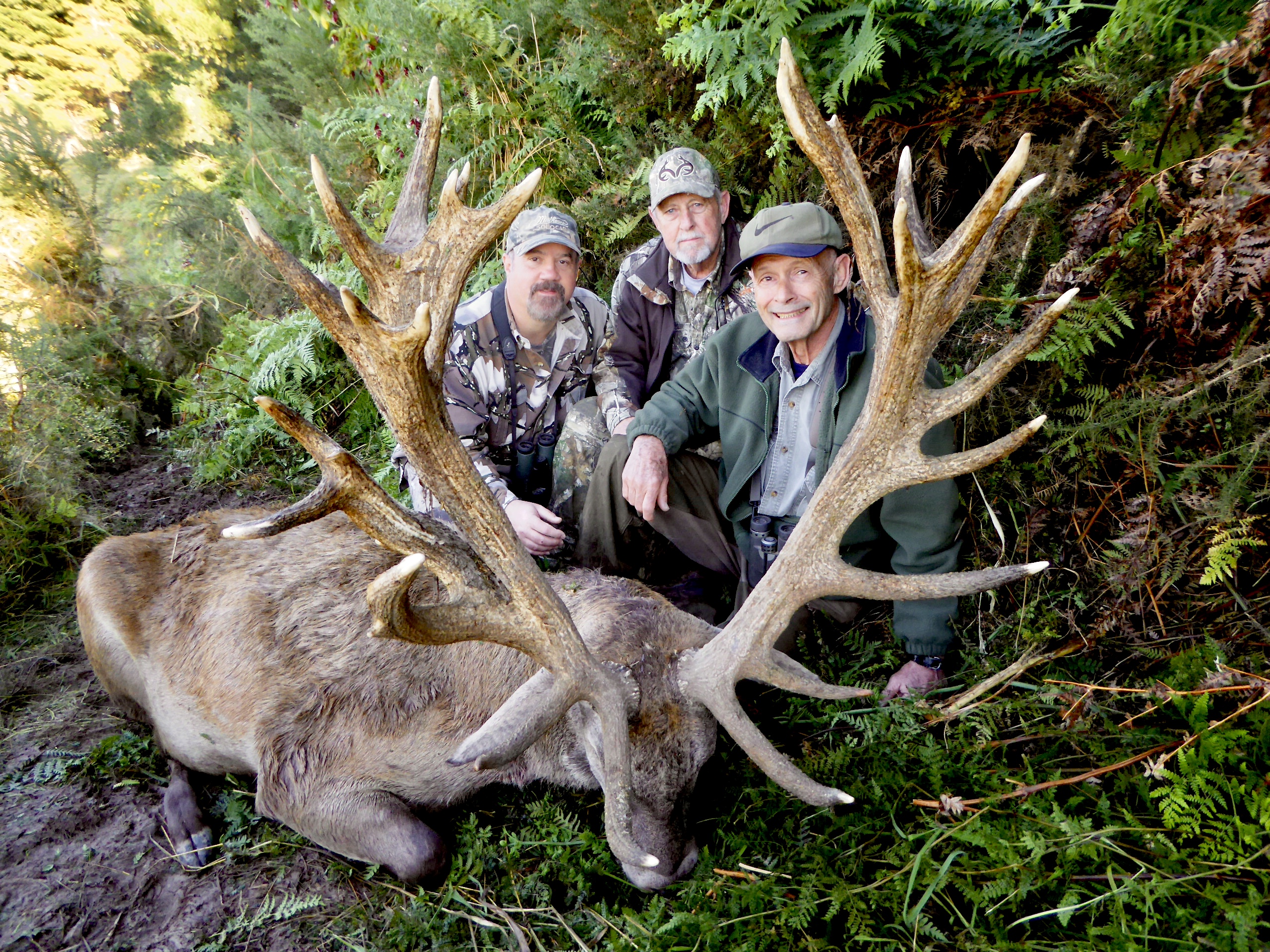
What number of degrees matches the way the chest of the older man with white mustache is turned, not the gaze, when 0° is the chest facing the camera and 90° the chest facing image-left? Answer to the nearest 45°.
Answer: approximately 0°

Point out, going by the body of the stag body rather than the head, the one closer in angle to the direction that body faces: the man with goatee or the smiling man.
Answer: the smiling man

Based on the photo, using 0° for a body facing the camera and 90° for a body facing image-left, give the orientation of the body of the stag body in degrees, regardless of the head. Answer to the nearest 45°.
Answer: approximately 315°

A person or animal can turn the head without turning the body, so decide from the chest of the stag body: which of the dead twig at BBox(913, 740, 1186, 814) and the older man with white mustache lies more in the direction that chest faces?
the dead twig

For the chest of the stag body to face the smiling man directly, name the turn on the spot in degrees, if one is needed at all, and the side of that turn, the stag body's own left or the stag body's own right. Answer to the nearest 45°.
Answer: approximately 45° to the stag body's own left

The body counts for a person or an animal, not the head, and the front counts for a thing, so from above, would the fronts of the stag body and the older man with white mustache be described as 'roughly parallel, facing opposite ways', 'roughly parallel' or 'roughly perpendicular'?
roughly perpendicular

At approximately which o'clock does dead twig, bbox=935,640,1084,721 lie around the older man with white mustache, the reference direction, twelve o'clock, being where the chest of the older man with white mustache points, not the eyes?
The dead twig is roughly at 11 o'clock from the older man with white mustache.

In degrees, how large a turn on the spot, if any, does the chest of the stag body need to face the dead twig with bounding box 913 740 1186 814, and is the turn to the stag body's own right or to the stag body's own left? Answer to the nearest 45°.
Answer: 0° — it already faces it
